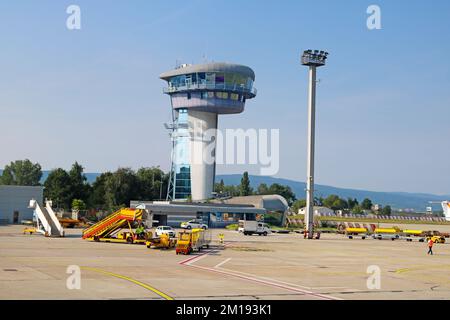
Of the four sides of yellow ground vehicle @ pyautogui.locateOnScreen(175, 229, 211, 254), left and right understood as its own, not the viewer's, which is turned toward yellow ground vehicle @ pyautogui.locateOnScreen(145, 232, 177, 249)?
right

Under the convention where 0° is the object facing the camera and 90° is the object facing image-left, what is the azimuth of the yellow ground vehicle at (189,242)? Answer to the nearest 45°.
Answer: approximately 45°
